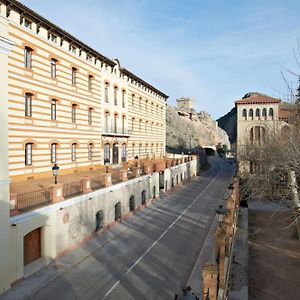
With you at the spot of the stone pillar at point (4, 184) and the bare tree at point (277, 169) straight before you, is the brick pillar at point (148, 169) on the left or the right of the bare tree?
left

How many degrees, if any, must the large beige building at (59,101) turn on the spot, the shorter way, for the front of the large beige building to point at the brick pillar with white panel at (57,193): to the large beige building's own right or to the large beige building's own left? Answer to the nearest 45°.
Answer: approximately 45° to the large beige building's own right

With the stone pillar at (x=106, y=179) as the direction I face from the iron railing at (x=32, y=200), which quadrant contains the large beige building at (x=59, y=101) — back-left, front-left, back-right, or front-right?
front-left

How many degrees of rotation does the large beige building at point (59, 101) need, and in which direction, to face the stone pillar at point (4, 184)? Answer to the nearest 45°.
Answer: approximately 45° to its right

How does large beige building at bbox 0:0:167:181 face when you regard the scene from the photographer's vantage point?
facing the viewer and to the right of the viewer

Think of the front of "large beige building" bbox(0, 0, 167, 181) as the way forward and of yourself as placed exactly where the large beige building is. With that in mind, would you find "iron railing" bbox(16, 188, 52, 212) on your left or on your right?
on your right

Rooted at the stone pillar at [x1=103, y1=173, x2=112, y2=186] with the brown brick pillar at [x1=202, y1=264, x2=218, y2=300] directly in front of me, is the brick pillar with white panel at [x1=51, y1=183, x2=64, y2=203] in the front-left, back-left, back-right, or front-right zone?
front-right

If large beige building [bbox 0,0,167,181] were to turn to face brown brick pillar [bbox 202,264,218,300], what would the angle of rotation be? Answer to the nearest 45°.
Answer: approximately 45° to its right
